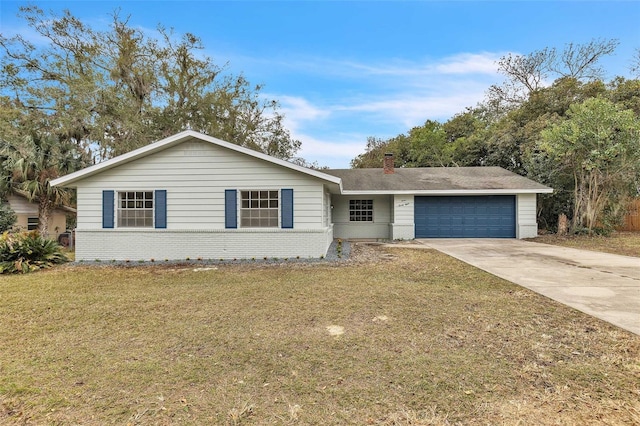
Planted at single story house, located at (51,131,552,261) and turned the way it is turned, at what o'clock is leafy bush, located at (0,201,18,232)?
The leafy bush is roughly at 4 o'clock from the single story house.

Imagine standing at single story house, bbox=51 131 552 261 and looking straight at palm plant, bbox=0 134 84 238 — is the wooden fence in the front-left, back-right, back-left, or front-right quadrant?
back-right

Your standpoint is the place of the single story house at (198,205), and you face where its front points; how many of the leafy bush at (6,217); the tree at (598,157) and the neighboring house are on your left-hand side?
1

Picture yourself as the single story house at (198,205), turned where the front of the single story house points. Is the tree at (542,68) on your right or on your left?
on your left

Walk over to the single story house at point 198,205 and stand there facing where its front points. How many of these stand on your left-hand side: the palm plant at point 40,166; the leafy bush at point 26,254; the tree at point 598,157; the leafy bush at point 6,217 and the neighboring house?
1

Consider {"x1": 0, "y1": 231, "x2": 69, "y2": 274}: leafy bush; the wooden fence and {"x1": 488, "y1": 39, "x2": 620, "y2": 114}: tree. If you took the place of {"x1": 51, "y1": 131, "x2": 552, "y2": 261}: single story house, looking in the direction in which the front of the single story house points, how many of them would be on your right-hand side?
1

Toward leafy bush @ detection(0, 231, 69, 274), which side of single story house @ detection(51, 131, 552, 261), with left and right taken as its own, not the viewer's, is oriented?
right

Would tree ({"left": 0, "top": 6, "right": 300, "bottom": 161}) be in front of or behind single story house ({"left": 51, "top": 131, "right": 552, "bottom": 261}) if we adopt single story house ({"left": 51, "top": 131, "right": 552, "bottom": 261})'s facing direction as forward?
behind

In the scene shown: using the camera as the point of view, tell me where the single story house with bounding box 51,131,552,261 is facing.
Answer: facing the viewer

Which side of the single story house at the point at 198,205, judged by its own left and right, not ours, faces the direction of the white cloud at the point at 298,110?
back

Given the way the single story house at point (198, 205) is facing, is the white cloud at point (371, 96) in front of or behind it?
behind

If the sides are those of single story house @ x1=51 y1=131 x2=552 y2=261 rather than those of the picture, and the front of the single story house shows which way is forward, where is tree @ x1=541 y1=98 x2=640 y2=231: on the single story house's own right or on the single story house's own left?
on the single story house's own left

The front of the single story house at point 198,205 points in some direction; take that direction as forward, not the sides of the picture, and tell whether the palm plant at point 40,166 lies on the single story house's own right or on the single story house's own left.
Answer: on the single story house's own right
